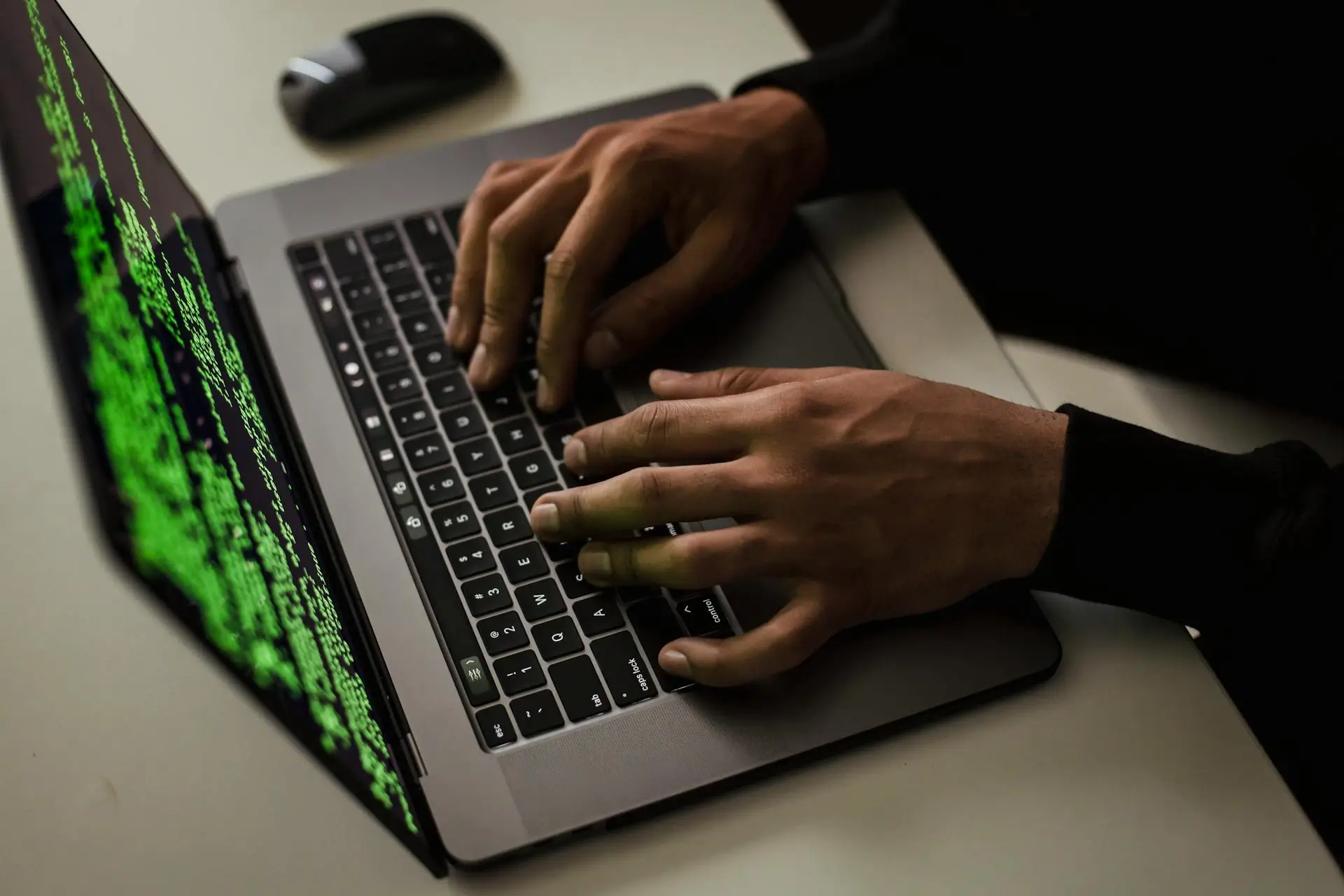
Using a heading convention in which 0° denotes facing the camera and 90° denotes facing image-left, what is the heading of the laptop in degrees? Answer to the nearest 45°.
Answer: approximately 270°
